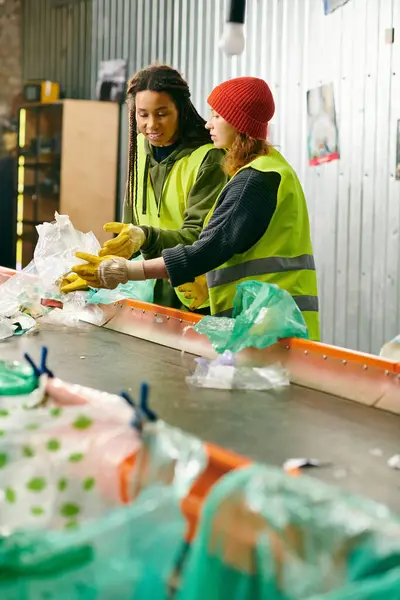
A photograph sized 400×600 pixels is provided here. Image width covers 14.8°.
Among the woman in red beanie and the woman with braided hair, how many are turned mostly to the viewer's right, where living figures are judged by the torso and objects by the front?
0

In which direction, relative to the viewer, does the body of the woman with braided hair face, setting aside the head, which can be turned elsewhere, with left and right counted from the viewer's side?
facing the viewer and to the left of the viewer

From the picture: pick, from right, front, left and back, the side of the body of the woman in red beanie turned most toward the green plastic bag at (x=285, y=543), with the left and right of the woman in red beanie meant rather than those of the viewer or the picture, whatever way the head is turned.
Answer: left

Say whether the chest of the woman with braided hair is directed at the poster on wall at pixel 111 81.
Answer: no

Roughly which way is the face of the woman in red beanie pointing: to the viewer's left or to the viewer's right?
to the viewer's left

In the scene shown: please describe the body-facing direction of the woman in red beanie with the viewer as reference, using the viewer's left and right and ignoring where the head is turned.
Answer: facing to the left of the viewer

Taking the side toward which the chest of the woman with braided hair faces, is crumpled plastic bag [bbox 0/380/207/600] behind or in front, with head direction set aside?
in front

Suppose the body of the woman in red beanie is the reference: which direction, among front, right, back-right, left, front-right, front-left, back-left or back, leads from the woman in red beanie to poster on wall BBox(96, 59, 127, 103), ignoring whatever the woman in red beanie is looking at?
right

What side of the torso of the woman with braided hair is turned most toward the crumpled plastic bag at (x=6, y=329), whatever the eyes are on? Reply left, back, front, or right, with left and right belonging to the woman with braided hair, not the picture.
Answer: front

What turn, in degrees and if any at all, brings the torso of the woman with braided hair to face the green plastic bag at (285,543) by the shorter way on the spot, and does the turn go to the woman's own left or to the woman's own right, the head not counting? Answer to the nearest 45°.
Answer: approximately 45° to the woman's own left

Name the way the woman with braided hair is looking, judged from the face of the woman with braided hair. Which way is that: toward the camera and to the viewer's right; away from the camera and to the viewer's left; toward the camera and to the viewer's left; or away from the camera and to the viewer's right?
toward the camera and to the viewer's left
